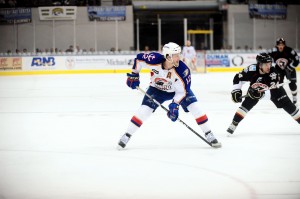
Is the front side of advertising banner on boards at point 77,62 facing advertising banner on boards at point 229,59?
no

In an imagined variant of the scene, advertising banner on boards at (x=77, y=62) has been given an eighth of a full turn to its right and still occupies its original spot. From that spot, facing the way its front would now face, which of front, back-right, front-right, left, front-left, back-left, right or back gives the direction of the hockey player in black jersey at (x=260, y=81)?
front-left

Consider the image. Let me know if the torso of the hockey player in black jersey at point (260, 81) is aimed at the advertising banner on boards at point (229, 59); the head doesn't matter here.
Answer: no

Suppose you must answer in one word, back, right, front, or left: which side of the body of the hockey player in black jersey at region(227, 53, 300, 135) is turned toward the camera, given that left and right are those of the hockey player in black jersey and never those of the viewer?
front

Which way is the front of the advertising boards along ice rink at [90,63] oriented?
toward the camera

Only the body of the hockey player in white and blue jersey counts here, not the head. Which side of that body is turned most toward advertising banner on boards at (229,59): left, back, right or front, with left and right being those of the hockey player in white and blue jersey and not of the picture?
back

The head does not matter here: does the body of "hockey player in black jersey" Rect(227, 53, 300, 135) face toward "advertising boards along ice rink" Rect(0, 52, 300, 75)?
no

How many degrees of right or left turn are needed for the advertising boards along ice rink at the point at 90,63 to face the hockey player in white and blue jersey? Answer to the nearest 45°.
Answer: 0° — it already faces them

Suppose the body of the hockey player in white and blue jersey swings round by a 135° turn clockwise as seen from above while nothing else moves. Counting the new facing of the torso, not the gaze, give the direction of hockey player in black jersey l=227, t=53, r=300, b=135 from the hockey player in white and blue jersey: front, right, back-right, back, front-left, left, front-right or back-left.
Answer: right

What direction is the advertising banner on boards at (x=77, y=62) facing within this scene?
toward the camera

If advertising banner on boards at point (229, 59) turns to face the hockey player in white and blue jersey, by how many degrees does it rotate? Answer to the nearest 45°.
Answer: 0° — it already faces them

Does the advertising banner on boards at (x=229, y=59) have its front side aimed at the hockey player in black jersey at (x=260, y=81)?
yes
